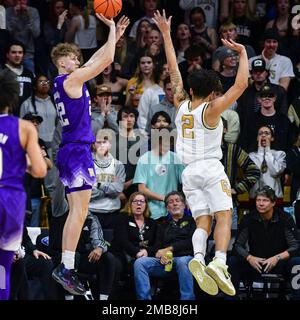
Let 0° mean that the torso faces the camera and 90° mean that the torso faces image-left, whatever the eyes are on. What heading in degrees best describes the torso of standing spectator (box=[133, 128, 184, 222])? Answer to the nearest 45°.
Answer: approximately 0°

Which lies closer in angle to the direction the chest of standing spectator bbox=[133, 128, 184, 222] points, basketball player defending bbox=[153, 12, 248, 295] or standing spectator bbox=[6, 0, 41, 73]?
the basketball player defending

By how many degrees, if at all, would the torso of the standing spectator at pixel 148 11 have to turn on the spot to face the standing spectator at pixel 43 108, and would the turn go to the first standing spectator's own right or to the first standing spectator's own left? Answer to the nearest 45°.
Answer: approximately 45° to the first standing spectator's own right

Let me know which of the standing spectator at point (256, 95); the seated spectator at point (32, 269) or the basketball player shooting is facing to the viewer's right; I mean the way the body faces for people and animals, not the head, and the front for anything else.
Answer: the basketball player shooting
